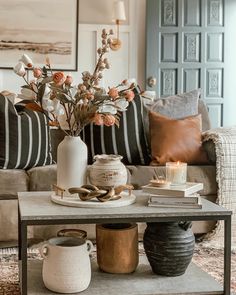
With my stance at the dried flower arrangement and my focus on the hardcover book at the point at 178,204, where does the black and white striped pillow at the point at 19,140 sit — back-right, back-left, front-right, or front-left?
back-left

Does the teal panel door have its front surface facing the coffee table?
yes

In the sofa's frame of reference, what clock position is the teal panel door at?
The teal panel door is roughly at 7 o'clock from the sofa.

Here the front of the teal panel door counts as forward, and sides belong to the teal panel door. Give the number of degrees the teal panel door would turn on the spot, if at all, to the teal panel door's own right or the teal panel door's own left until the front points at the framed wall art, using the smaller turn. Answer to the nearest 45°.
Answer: approximately 90° to the teal panel door's own right

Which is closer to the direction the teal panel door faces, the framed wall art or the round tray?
the round tray

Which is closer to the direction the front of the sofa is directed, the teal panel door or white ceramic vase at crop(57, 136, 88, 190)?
the white ceramic vase

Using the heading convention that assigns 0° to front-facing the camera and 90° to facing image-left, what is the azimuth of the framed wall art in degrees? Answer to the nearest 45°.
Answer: approximately 0°

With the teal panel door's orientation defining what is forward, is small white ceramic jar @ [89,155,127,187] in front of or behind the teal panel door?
in front

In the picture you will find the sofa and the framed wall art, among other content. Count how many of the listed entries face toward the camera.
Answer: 2
